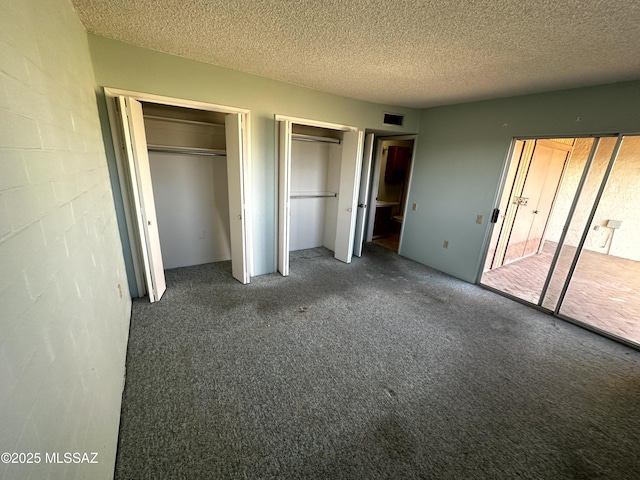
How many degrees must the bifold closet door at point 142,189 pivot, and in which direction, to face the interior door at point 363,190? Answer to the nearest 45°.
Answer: approximately 45° to its left

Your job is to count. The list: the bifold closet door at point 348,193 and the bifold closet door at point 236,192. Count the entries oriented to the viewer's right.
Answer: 0

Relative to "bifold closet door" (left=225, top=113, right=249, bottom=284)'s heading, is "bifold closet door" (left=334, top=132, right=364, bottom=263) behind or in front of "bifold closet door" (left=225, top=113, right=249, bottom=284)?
behind

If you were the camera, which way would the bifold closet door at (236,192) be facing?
facing the viewer and to the left of the viewer

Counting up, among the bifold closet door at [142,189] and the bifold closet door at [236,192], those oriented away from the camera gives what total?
0

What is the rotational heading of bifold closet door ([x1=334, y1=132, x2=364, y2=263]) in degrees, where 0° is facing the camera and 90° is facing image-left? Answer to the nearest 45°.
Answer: approximately 45°

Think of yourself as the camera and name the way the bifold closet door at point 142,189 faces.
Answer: facing the viewer and to the right of the viewer

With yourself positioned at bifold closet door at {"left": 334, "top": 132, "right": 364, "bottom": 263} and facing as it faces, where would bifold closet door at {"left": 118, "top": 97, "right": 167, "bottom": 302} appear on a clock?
bifold closet door at {"left": 118, "top": 97, "right": 167, "bottom": 302} is roughly at 12 o'clock from bifold closet door at {"left": 334, "top": 132, "right": 364, "bottom": 263}.

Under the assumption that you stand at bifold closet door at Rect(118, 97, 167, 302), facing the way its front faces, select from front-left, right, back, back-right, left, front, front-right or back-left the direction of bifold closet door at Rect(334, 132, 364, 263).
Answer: front-left
